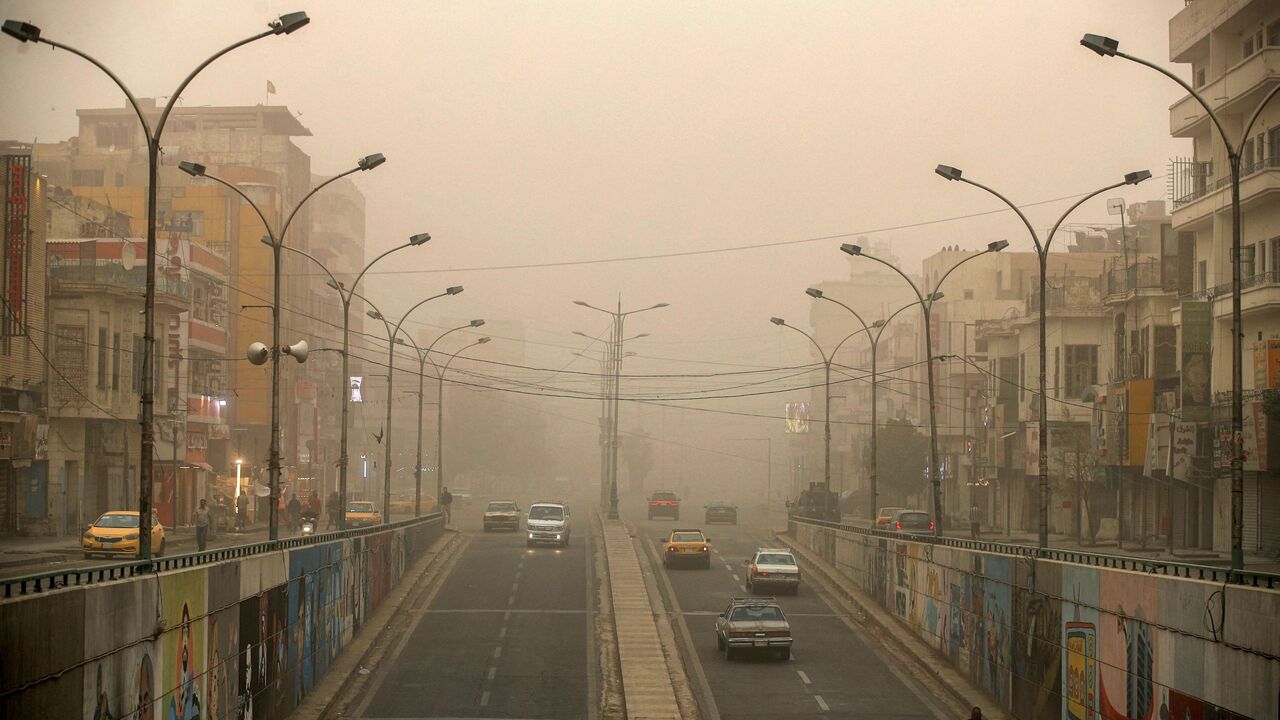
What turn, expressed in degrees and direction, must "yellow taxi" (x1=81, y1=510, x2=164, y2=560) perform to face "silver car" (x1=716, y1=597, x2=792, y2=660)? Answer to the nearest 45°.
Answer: approximately 135° to its left

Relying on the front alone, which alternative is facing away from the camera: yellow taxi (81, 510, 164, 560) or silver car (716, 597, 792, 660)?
the silver car

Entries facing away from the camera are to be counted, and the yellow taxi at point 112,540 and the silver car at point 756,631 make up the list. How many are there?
1

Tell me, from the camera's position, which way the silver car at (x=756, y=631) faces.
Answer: facing away from the viewer

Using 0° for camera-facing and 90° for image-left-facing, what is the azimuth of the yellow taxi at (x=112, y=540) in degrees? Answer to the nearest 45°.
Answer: approximately 45°
